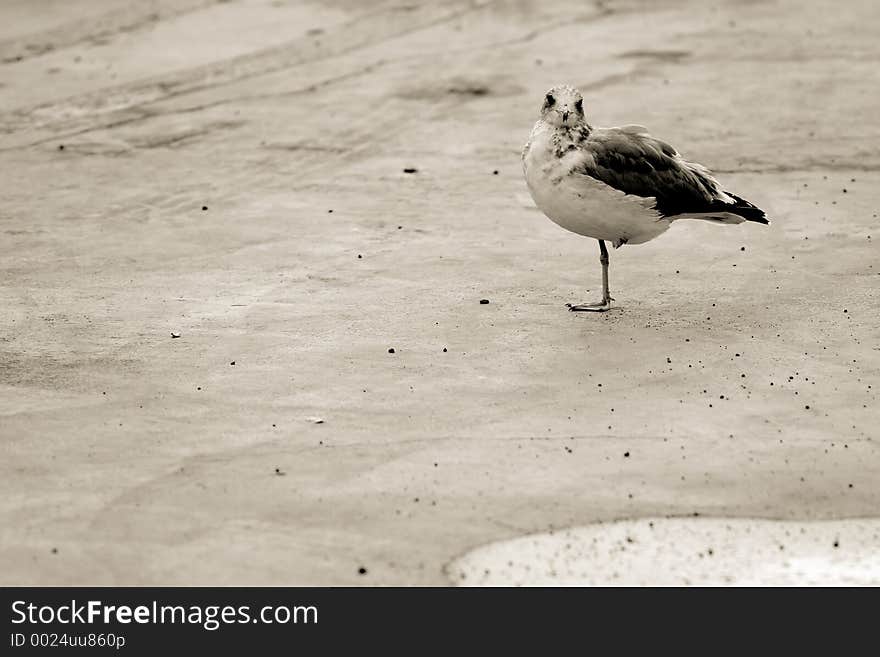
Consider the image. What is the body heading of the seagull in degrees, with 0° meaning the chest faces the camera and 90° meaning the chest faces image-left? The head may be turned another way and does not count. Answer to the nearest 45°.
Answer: approximately 90°
